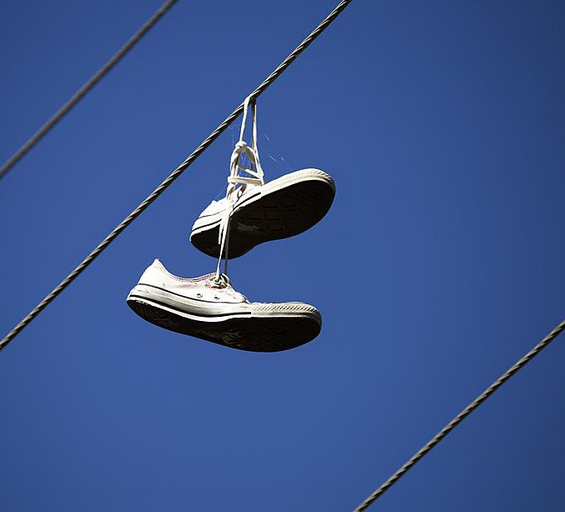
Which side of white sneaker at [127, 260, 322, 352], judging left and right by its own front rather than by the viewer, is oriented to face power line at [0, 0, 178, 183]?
back
